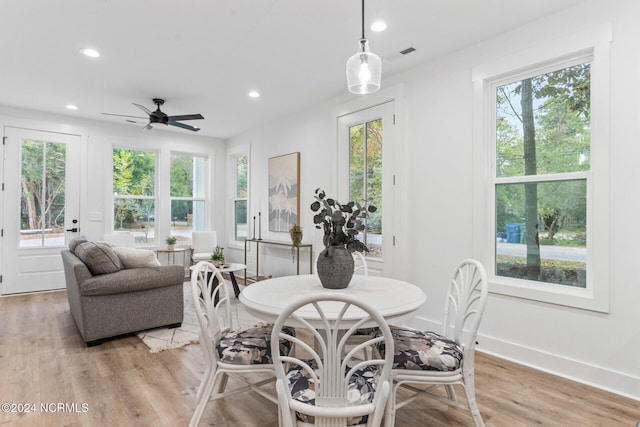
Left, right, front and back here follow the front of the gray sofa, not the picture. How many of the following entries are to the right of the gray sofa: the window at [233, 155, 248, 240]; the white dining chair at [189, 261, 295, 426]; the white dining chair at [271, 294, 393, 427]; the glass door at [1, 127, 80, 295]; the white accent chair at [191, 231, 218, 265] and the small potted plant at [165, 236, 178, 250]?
2

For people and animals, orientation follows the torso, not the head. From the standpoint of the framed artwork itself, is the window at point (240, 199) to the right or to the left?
on its right

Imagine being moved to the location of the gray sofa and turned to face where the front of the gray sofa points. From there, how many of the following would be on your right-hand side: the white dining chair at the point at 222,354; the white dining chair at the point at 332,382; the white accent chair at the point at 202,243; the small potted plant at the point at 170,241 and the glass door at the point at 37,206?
2

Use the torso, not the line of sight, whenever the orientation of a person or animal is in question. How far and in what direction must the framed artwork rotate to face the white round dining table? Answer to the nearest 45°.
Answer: approximately 45° to its left

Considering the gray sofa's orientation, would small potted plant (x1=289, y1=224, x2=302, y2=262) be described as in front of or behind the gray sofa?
in front

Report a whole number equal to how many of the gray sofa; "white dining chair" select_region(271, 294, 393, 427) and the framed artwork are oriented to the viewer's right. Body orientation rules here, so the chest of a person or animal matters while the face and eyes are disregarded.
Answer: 1

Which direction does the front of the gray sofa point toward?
to the viewer's right

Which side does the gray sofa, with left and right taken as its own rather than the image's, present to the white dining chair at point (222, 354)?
right

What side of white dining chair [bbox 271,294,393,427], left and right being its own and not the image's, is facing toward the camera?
back

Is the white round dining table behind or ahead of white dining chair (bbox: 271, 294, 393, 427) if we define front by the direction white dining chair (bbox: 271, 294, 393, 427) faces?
ahead

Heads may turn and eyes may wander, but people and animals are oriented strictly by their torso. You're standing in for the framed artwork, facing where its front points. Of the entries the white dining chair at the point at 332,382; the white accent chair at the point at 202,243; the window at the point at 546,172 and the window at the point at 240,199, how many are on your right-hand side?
2
